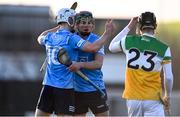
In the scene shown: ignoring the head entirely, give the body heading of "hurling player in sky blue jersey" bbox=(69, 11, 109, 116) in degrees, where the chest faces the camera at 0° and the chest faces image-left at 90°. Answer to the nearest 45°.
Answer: approximately 45°

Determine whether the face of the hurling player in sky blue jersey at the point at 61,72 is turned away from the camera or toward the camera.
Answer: away from the camera

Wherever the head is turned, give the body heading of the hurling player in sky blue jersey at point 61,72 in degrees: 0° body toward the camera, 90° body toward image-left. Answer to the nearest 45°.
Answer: approximately 225°
